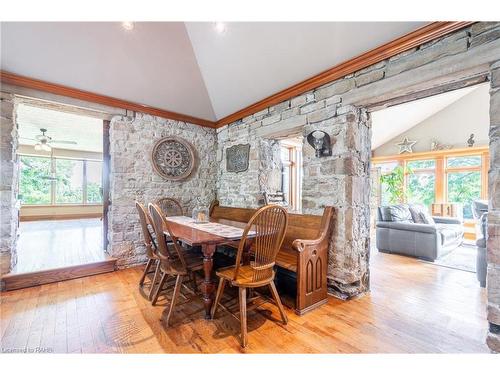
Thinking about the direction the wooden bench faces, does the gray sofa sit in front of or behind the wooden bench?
behind

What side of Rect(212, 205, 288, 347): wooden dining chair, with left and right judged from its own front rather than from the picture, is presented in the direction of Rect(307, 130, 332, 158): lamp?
right

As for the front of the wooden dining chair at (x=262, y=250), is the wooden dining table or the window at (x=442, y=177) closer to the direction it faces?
the wooden dining table

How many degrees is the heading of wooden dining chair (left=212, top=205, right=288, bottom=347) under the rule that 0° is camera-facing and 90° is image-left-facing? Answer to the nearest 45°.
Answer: approximately 135°

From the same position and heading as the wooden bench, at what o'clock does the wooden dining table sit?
The wooden dining table is roughly at 1 o'clock from the wooden bench.

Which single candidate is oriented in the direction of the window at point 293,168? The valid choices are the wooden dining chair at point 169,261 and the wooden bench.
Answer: the wooden dining chair

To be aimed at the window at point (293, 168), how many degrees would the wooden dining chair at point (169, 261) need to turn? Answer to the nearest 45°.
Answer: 0° — it already faces it

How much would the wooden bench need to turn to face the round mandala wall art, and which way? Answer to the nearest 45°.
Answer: approximately 90° to its right

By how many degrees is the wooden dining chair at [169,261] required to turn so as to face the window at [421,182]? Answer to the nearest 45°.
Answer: approximately 45° to its right

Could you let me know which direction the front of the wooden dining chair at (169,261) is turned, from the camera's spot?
facing away from the viewer and to the right of the viewer
